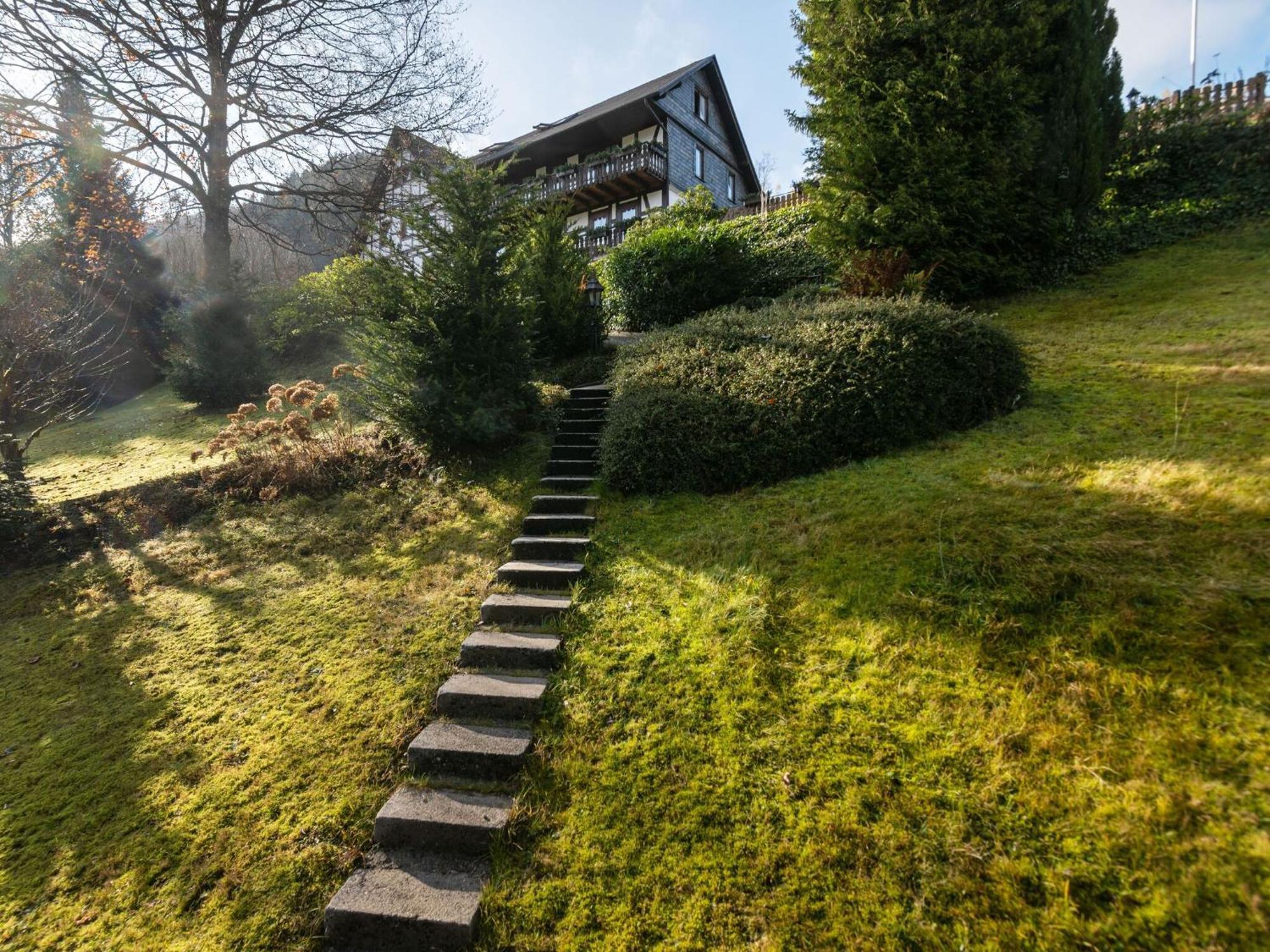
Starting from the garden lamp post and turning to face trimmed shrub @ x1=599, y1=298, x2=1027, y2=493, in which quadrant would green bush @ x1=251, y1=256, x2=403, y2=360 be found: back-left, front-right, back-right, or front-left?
back-right

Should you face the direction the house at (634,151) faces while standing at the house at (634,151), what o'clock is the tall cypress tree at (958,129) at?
The tall cypress tree is roughly at 10 o'clock from the house.

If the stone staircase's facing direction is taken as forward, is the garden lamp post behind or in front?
behind

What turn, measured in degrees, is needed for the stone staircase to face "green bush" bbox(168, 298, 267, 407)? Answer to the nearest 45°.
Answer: approximately 180°

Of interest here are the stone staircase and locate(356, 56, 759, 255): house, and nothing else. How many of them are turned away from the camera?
0

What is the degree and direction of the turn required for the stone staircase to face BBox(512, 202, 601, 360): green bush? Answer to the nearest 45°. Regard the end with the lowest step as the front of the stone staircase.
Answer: approximately 180°

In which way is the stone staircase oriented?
toward the camera

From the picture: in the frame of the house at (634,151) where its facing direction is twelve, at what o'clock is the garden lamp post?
The garden lamp post is roughly at 11 o'clock from the house.

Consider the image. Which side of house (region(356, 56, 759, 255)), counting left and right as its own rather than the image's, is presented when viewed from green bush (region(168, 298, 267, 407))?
front

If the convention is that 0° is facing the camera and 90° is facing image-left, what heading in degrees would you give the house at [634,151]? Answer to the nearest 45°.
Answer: approximately 45°

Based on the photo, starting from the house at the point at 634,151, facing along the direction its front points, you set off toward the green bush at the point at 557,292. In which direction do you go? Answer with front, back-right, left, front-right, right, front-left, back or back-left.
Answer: front-left

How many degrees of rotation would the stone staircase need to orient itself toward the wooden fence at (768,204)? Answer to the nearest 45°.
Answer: approximately 135° to its left
